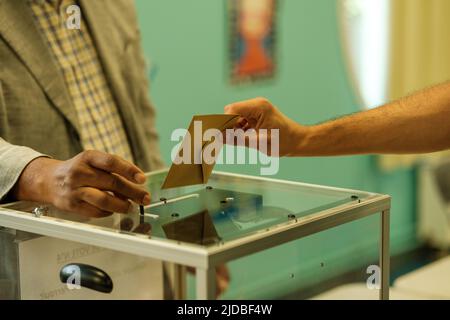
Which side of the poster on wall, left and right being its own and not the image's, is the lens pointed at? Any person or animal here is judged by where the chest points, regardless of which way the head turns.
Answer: front

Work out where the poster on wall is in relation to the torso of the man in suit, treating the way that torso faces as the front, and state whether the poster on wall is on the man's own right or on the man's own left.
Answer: on the man's own left

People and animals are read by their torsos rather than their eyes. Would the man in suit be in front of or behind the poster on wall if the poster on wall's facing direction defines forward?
in front

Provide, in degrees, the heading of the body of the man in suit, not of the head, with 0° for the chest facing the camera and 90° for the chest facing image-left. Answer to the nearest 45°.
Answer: approximately 315°

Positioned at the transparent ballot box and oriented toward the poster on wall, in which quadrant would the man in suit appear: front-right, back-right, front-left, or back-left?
front-left

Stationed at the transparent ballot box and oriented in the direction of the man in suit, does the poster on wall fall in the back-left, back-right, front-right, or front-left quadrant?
front-right

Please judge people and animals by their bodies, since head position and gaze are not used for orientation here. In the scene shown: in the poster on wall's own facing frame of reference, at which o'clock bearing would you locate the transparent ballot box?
The transparent ballot box is roughly at 12 o'clock from the poster on wall.

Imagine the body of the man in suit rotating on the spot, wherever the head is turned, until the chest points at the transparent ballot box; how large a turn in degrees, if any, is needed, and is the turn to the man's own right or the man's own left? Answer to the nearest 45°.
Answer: approximately 45° to the man's own right

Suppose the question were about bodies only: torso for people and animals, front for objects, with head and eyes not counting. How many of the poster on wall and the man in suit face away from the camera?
0

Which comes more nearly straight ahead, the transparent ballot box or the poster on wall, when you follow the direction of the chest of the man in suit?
the transparent ballot box
